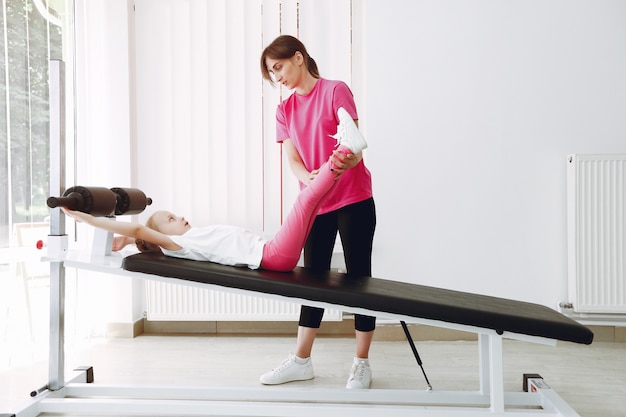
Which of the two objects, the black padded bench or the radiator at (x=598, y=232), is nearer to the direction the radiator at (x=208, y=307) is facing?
the black padded bench

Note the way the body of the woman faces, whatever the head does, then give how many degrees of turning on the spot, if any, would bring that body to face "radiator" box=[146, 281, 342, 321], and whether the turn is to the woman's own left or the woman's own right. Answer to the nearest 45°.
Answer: approximately 90° to the woman's own right

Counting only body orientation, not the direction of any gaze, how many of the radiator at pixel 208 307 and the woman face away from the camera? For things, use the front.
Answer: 0

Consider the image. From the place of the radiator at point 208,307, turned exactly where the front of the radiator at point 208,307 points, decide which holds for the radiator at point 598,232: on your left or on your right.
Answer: on your left

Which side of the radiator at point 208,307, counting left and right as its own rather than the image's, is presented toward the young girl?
front

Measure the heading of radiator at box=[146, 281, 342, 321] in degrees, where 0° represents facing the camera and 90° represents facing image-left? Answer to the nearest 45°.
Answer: approximately 0°

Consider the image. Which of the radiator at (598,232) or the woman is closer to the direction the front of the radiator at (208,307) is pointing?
the woman
